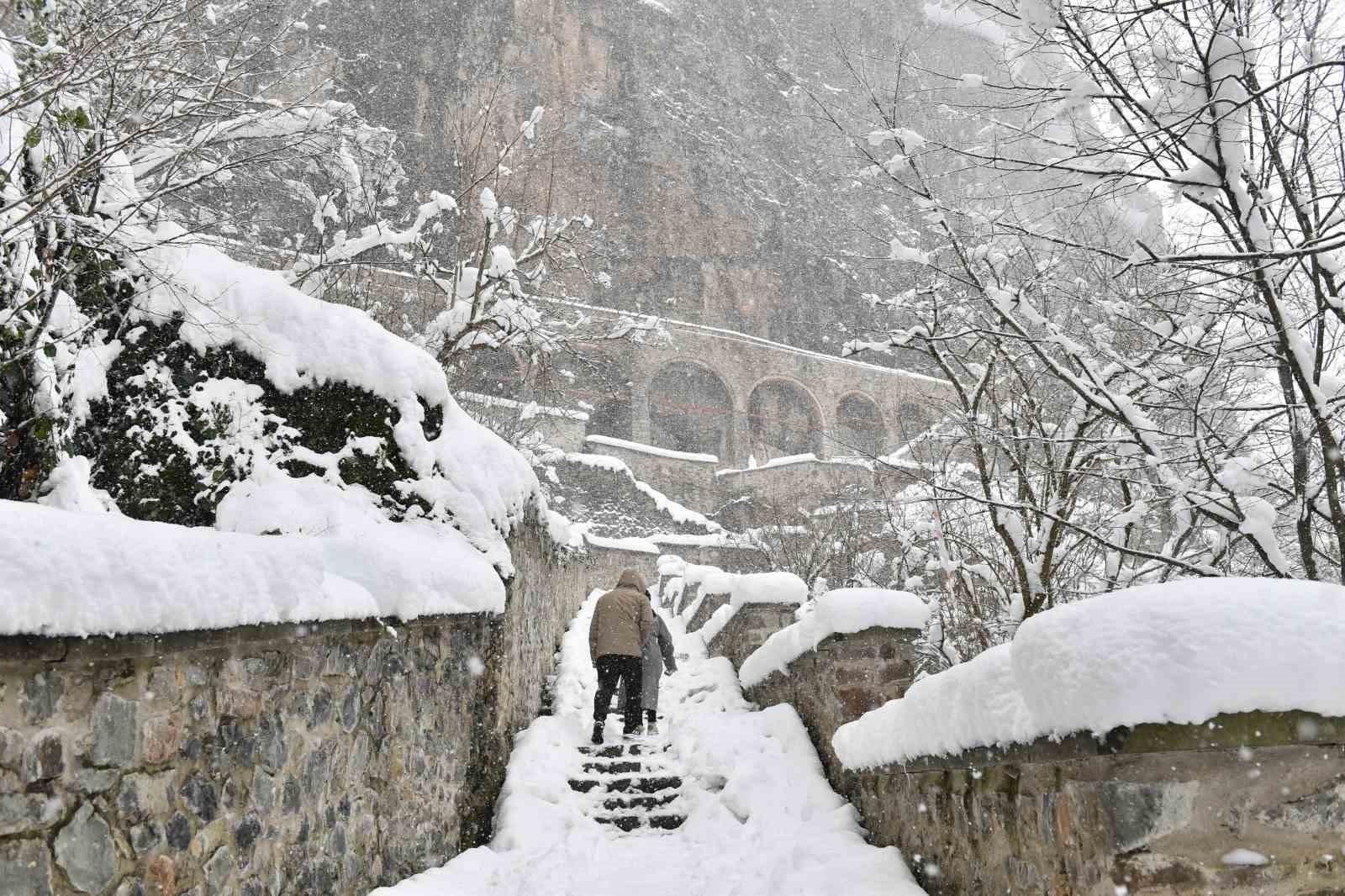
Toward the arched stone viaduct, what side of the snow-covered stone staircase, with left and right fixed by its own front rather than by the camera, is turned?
back

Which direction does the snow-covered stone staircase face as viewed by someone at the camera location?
facing the viewer

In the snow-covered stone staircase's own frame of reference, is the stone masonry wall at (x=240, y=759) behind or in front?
in front

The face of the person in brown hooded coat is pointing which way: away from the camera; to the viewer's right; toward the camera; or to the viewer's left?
away from the camera

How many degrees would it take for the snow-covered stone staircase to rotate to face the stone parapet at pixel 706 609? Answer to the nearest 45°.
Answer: approximately 180°
